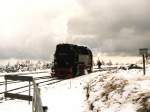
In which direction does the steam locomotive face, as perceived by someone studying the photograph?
facing the viewer and to the left of the viewer
